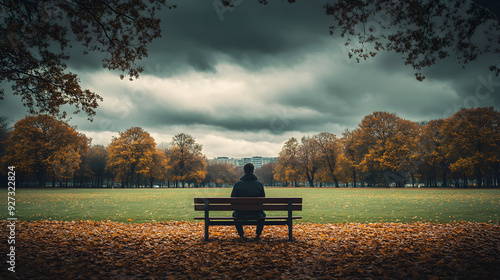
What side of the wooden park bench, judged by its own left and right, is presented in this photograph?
back
